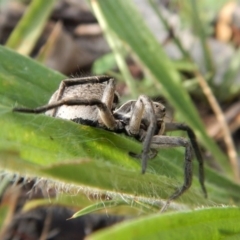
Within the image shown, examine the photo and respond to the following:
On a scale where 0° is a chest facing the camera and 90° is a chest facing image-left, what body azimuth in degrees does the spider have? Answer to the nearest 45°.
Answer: approximately 270°

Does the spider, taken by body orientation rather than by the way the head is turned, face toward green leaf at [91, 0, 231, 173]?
no

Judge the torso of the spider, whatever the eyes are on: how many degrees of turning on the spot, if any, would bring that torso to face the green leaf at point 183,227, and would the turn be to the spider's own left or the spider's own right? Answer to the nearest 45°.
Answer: approximately 45° to the spider's own right
